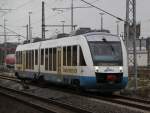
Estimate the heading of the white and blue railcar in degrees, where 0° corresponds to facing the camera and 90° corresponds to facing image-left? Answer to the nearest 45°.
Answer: approximately 315°
